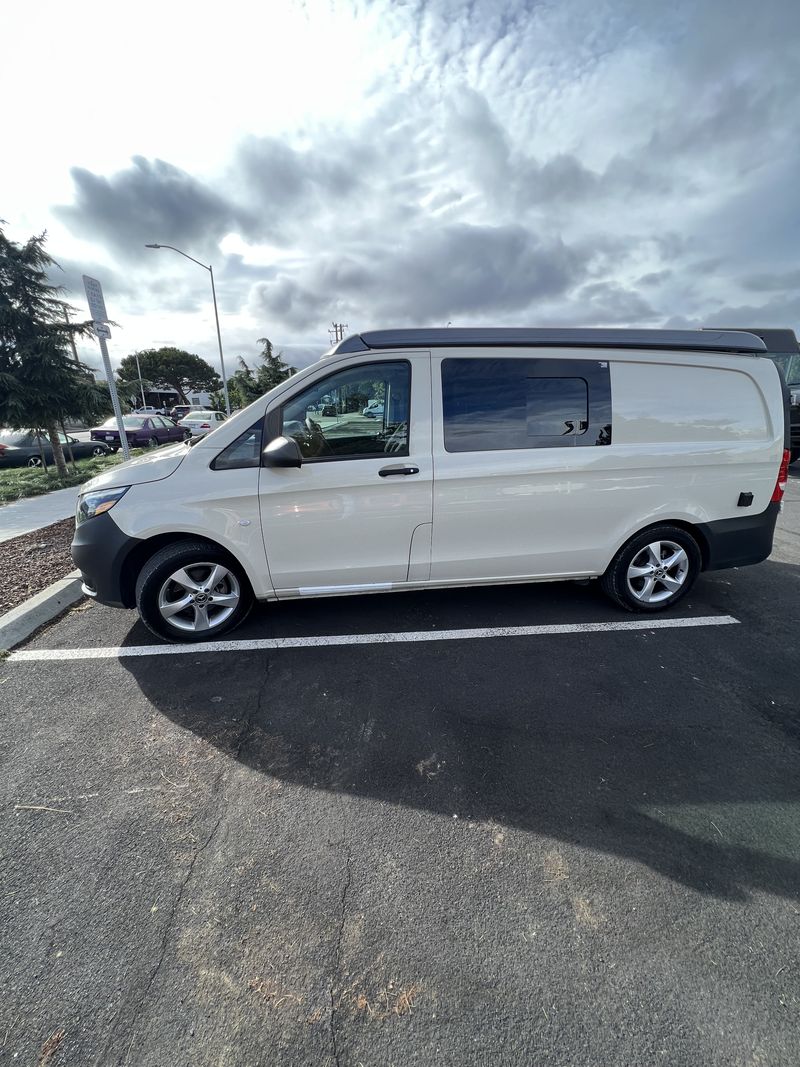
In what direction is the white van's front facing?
to the viewer's left

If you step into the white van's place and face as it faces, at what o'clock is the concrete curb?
The concrete curb is roughly at 12 o'clock from the white van.

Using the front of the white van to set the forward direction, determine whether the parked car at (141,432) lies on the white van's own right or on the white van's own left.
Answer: on the white van's own right

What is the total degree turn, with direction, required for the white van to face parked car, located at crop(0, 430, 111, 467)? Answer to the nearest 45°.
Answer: approximately 45° to its right

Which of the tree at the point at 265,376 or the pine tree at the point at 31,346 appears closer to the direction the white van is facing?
the pine tree

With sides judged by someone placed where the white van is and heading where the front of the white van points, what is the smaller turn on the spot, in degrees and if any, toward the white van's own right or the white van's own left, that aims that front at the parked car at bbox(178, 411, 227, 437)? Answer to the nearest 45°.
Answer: approximately 45° to the white van's own right

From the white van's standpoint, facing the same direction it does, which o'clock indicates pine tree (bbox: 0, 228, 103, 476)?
The pine tree is roughly at 1 o'clock from the white van.

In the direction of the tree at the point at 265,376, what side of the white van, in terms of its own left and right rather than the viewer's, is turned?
right
